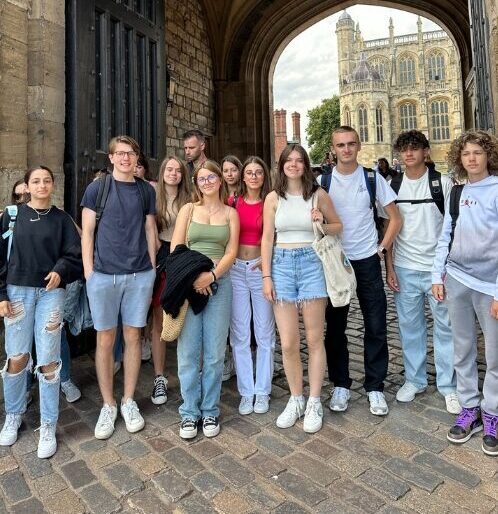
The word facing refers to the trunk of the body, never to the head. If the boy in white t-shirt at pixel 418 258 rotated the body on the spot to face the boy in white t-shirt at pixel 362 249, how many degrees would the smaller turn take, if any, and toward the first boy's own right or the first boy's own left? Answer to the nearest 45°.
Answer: approximately 45° to the first boy's own right

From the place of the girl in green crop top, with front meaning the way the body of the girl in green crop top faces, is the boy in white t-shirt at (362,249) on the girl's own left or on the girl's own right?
on the girl's own left

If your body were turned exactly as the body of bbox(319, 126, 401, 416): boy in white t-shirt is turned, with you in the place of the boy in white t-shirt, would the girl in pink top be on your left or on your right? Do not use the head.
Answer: on your right

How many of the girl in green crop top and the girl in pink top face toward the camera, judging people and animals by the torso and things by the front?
2

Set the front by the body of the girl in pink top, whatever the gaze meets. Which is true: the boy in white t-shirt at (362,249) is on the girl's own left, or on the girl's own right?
on the girl's own left

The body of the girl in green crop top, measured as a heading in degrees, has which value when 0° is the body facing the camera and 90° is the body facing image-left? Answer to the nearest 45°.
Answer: approximately 0°
